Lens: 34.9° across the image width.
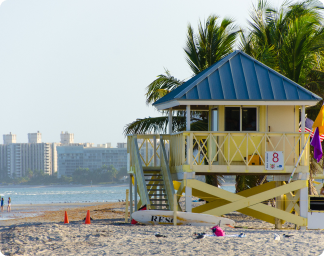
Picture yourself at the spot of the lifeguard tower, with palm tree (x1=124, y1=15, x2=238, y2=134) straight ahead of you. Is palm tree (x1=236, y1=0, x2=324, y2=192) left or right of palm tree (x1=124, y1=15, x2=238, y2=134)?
right

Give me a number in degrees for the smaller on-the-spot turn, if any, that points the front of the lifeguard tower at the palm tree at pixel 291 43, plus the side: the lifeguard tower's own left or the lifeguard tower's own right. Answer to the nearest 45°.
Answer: approximately 180°
